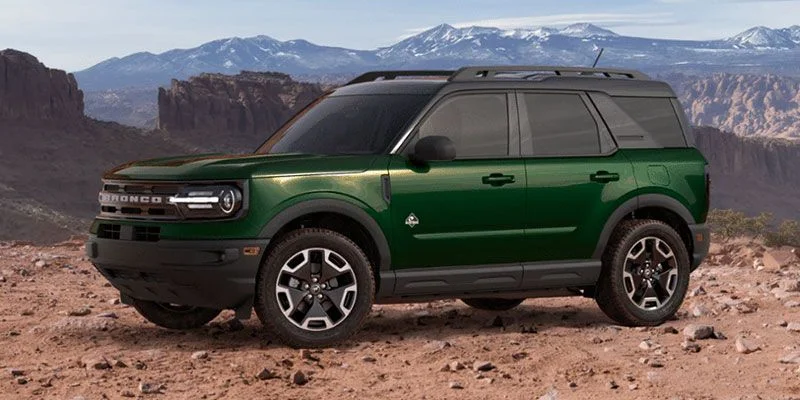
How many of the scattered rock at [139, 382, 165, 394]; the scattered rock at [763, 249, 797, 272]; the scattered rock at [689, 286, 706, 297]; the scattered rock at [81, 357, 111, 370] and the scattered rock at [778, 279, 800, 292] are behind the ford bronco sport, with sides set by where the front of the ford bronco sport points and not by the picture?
3

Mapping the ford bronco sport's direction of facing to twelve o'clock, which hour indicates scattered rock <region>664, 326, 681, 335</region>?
The scattered rock is roughly at 7 o'clock from the ford bronco sport.

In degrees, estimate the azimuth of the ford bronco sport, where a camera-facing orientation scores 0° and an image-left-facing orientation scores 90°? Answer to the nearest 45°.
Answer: approximately 45°

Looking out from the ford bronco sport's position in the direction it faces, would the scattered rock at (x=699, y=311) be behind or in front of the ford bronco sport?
behind

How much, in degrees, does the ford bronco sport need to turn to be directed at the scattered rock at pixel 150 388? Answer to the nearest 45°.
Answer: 0° — it already faces it

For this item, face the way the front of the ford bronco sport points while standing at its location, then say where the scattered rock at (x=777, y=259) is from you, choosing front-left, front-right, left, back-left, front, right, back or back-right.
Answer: back

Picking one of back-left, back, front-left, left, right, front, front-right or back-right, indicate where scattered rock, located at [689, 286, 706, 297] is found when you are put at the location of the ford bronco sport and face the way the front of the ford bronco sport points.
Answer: back

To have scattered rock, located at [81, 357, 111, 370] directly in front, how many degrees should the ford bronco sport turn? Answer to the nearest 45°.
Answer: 0° — it already faces it

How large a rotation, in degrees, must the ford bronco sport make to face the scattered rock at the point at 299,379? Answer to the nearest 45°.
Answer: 0° — it already faces it

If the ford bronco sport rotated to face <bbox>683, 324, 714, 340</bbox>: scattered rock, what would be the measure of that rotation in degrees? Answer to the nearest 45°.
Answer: approximately 135° to its left

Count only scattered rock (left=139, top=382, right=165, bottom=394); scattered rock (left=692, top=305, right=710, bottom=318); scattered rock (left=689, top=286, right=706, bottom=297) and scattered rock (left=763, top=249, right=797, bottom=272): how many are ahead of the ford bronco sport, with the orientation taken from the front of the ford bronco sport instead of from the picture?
1
